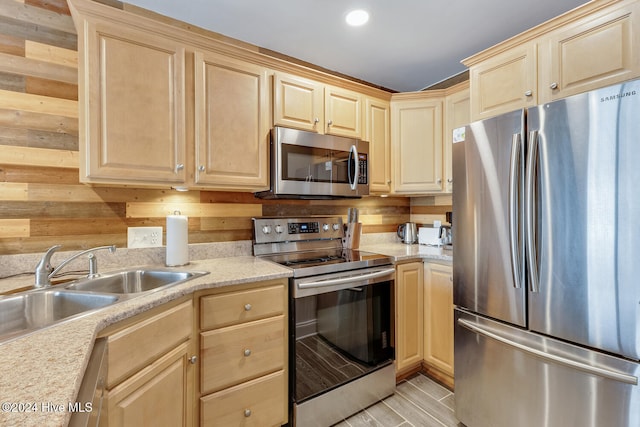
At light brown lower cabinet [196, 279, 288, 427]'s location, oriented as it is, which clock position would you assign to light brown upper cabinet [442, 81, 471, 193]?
The light brown upper cabinet is roughly at 10 o'clock from the light brown lower cabinet.

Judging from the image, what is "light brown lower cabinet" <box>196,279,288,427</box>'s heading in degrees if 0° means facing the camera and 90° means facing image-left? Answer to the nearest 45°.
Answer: approximately 315°

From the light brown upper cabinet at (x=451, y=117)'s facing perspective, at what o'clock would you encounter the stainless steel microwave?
The stainless steel microwave is roughly at 12 o'clock from the light brown upper cabinet.

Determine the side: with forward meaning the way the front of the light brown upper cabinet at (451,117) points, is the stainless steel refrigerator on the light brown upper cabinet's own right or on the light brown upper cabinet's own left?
on the light brown upper cabinet's own left

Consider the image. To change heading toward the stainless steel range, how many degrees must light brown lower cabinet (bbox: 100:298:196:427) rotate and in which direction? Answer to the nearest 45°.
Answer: approximately 45° to its left
